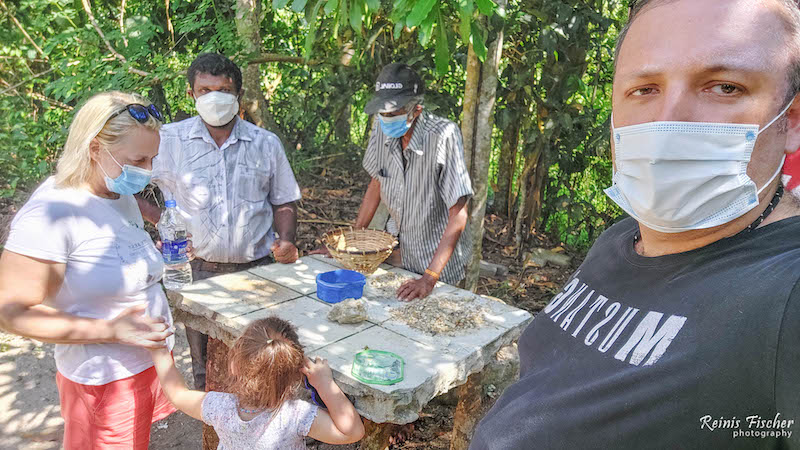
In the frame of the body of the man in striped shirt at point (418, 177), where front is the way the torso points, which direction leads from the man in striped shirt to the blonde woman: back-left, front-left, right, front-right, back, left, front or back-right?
front

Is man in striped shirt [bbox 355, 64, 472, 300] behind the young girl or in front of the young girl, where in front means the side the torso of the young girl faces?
in front

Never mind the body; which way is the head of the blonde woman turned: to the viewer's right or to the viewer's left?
to the viewer's right

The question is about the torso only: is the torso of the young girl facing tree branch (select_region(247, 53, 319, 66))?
yes

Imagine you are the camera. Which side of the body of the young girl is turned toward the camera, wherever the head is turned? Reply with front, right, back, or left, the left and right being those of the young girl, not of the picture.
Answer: back

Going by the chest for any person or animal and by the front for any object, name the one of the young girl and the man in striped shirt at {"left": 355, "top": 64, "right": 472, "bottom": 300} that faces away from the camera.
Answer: the young girl

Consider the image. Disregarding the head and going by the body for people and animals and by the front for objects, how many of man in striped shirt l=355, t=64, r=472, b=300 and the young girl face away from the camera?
1

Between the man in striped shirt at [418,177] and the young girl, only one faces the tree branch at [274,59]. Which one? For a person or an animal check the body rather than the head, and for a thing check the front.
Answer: the young girl

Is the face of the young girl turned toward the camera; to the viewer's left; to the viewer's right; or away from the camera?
away from the camera

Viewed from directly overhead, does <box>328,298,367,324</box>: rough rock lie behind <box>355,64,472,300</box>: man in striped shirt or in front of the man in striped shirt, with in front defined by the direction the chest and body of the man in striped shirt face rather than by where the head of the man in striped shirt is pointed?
in front

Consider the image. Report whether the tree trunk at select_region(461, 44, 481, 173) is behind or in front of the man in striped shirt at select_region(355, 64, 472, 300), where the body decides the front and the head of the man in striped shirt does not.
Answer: behind

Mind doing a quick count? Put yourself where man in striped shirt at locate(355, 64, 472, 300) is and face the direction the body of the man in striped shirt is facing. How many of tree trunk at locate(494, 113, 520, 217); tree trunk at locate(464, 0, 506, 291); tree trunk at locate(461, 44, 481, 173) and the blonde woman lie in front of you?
1

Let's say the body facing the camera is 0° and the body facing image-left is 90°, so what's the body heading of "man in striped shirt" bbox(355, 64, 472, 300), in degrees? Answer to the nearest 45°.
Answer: approximately 45°

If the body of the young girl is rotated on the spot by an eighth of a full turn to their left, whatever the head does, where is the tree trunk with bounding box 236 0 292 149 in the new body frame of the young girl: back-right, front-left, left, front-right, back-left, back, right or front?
front-right

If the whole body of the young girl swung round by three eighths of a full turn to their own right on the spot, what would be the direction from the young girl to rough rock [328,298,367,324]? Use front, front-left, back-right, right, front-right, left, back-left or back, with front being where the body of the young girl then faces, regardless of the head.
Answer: left

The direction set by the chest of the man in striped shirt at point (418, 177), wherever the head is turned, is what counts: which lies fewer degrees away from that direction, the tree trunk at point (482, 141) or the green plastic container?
the green plastic container
